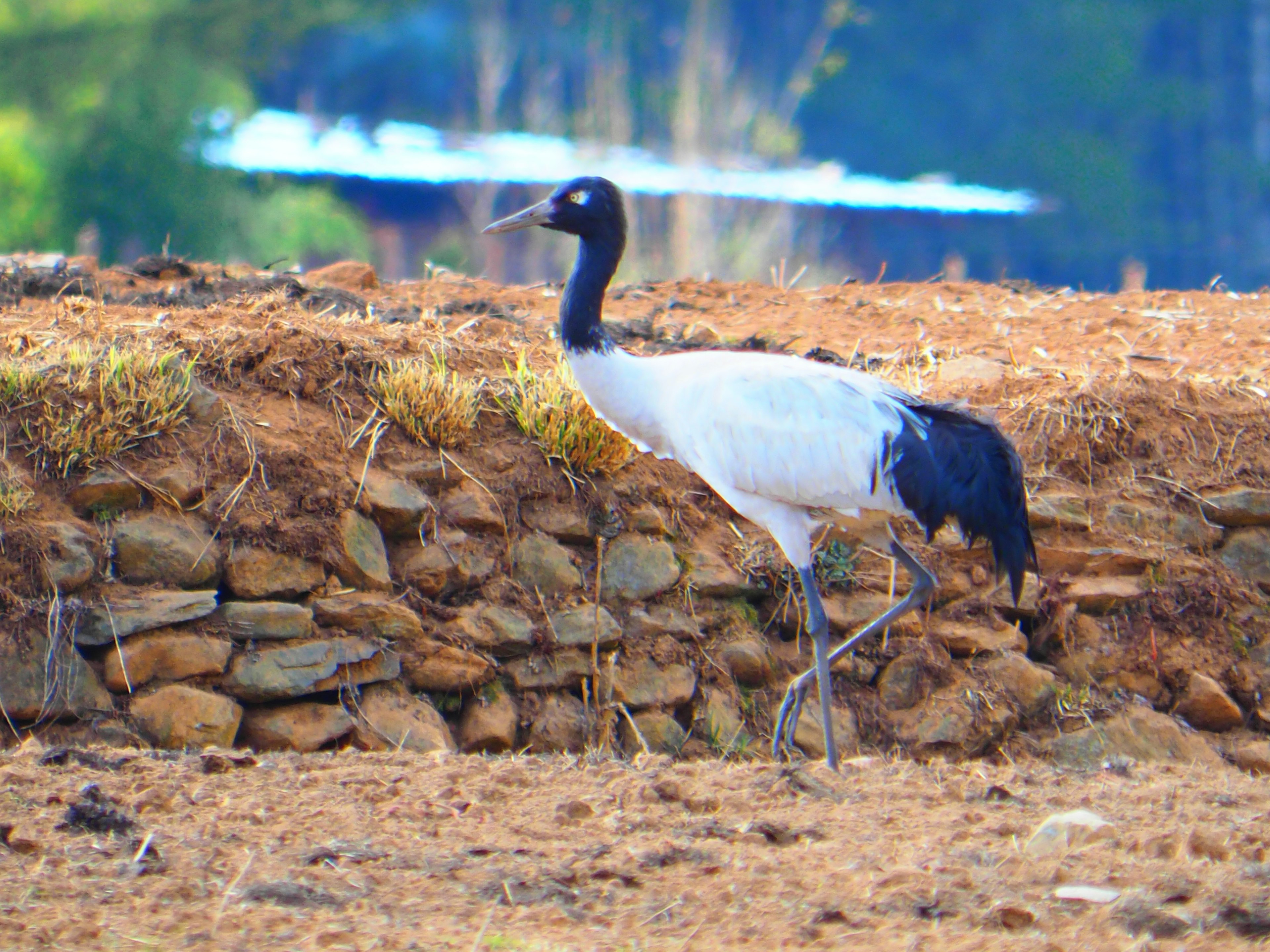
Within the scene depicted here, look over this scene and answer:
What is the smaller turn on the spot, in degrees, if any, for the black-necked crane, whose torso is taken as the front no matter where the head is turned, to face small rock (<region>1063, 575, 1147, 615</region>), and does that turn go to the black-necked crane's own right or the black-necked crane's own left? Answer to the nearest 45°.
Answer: approximately 135° to the black-necked crane's own right

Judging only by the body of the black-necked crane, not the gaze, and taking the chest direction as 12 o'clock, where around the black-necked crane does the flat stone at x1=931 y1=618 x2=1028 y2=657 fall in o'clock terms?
The flat stone is roughly at 4 o'clock from the black-necked crane.

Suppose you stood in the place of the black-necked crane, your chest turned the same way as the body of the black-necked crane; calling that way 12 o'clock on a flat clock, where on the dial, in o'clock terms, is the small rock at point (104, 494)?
The small rock is roughly at 12 o'clock from the black-necked crane.

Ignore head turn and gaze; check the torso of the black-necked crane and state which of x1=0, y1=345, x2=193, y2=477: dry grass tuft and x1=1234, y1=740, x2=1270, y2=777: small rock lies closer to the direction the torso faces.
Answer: the dry grass tuft

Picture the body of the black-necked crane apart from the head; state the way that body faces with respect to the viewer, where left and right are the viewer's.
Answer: facing to the left of the viewer

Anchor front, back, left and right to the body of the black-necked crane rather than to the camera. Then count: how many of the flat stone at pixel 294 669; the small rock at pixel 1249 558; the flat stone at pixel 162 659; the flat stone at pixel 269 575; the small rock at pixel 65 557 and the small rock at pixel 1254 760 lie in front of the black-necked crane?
4

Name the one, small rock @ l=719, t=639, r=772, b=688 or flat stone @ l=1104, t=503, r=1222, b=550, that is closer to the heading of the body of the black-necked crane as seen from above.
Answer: the small rock

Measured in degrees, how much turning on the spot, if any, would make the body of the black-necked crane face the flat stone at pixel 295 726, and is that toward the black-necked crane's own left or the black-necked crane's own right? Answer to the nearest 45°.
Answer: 0° — it already faces it
